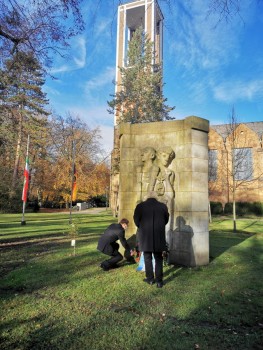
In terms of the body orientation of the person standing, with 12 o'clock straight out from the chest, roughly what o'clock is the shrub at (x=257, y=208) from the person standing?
The shrub is roughly at 1 o'clock from the person standing.

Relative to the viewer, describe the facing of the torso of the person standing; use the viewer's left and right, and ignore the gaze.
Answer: facing away from the viewer

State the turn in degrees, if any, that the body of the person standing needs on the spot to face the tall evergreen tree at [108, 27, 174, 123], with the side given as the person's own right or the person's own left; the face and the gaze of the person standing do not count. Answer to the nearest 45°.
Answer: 0° — they already face it

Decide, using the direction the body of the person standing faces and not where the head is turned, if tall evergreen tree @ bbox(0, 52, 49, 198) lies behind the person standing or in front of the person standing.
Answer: in front

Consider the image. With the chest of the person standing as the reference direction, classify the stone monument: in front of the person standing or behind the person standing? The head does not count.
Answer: in front

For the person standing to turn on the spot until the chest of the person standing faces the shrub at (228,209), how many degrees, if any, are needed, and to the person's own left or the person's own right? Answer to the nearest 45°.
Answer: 0° — they already face it
